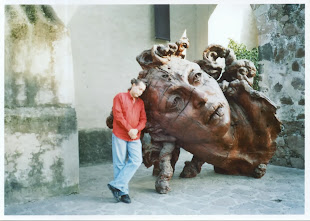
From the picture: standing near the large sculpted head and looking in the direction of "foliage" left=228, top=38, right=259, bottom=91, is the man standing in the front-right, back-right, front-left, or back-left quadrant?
back-left

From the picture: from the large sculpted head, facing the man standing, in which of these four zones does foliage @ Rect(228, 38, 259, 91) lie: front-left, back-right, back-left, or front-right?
back-right

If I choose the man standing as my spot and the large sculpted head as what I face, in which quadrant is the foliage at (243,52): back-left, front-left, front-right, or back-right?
front-left

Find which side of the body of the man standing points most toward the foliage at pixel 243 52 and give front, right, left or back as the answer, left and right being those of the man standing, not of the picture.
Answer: left

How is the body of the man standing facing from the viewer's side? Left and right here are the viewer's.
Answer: facing the viewer and to the right of the viewer

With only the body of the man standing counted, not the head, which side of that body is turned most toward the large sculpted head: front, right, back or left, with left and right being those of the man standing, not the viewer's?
left
